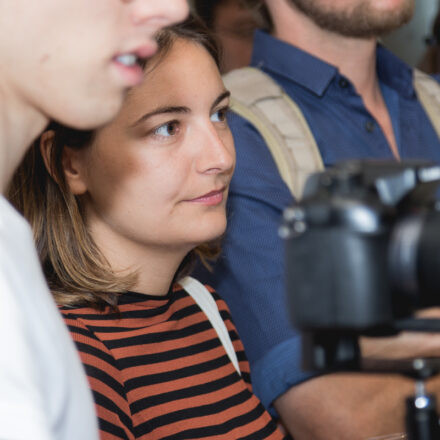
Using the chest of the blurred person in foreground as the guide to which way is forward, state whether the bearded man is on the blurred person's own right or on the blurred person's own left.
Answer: on the blurred person's own left

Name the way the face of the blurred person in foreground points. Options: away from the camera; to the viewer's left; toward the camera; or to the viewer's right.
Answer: to the viewer's right

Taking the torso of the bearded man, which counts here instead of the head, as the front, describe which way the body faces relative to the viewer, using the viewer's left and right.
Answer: facing the viewer and to the right of the viewer

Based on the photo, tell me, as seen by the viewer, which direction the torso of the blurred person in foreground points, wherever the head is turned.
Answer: to the viewer's right

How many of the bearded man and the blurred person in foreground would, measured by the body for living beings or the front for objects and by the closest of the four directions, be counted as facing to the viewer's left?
0

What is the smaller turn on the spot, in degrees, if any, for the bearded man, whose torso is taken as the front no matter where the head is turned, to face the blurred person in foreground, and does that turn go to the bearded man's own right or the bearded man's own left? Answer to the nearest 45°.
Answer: approximately 45° to the bearded man's own right
